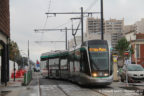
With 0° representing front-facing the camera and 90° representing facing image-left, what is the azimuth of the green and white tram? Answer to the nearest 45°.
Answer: approximately 315°
